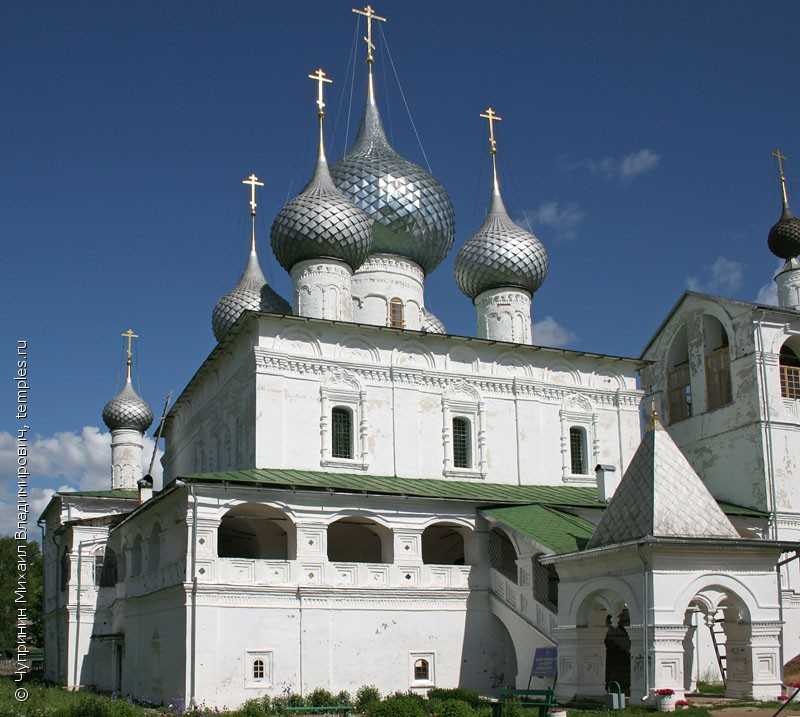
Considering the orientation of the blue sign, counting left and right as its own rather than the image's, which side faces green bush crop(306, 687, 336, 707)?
right

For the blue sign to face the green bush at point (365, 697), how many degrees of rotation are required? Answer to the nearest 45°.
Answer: approximately 90° to its right

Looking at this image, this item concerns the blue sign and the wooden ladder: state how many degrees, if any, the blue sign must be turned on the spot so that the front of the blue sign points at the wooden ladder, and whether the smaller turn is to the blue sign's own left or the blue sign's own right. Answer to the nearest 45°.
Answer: approximately 135° to the blue sign's own left

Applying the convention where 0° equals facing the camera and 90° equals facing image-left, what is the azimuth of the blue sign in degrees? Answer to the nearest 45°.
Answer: approximately 0°

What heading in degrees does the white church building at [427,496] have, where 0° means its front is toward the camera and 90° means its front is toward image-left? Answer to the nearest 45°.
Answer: approximately 0°

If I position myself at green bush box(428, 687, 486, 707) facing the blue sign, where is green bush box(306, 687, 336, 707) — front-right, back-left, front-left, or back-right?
back-left

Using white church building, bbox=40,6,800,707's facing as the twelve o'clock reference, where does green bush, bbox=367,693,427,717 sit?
The green bush is roughly at 12 o'clock from the white church building.
